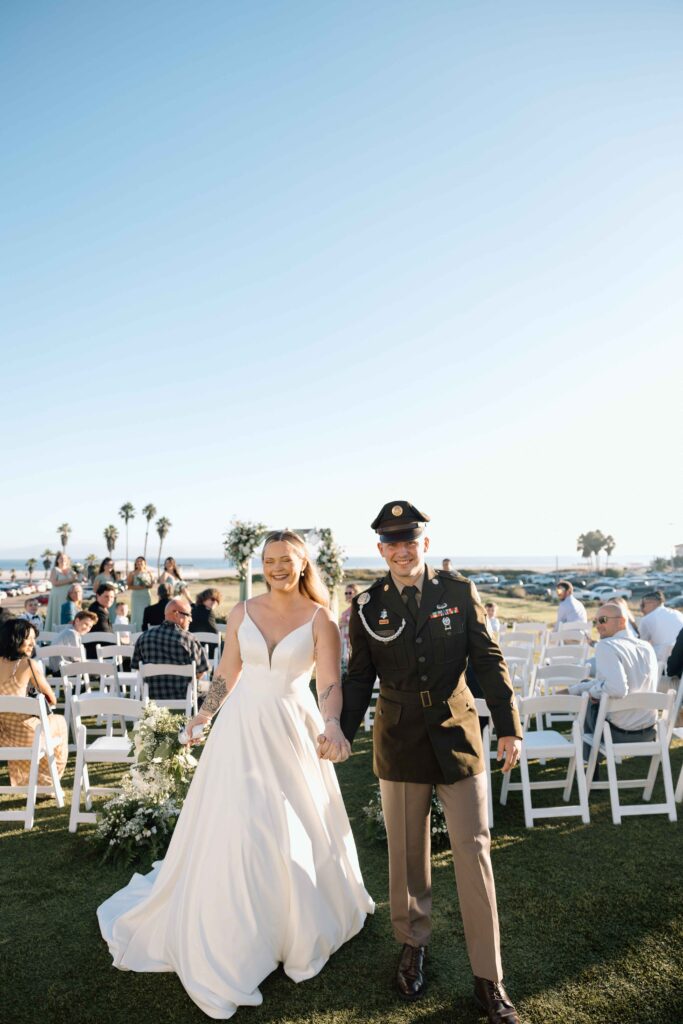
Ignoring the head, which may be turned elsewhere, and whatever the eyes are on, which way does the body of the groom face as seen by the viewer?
toward the camera

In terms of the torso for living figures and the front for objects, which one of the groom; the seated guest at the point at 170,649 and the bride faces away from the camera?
the seated guest

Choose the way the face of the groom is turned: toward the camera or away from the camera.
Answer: toward the camera

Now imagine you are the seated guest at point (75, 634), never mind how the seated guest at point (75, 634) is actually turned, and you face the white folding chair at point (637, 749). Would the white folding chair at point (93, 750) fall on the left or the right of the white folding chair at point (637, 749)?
right

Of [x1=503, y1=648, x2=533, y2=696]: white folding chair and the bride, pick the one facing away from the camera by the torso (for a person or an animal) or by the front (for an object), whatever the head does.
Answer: the white folding chair

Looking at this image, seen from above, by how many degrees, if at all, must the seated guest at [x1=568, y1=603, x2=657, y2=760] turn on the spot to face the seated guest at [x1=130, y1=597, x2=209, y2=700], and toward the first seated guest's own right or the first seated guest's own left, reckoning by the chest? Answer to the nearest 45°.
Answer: approximately 45° to the first seated guest's own left

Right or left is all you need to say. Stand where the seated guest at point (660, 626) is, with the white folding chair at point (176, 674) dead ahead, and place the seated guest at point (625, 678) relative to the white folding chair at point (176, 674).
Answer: left

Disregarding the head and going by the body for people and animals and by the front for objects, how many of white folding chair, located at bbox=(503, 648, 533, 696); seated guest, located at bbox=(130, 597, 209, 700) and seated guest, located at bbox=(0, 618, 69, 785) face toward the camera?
0

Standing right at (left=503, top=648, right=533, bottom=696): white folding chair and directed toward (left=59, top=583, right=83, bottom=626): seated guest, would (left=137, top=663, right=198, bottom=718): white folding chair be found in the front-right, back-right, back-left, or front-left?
front-left

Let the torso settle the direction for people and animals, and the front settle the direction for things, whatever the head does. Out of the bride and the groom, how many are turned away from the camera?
0

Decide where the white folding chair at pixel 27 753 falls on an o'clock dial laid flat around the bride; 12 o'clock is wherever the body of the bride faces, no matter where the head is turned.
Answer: The white folding chair is roughly at 5 o'clock from the bride.

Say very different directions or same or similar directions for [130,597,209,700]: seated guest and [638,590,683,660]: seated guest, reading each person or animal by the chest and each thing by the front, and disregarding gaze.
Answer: same or similar directions

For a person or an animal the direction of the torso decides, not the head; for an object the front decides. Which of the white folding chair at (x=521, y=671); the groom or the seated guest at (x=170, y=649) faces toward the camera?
the groom

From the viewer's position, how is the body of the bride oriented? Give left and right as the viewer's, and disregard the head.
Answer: facing the viewer

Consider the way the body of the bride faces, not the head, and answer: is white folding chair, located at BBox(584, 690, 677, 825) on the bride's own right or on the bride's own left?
on the bride's own left

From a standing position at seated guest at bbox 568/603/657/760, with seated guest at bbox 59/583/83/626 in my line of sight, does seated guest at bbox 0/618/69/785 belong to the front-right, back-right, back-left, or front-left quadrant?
front-left
